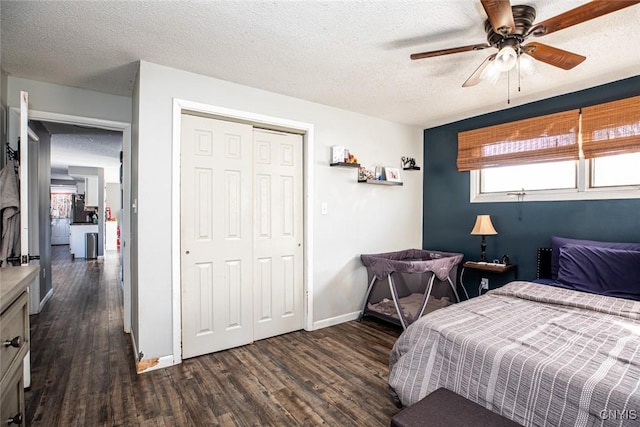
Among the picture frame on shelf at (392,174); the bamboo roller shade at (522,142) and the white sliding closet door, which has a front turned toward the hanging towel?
the bamboo roller shade

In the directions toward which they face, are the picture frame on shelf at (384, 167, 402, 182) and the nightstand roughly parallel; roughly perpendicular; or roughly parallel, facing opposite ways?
roughly perpendicular

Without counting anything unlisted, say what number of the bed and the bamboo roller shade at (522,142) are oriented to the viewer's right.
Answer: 0

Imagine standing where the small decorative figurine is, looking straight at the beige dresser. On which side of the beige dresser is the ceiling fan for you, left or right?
left

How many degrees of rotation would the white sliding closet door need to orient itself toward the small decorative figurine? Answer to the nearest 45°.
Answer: approximately 45° to its left

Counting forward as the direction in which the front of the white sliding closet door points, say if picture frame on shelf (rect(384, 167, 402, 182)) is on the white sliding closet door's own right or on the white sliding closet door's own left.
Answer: on the white sliding closet door's own left

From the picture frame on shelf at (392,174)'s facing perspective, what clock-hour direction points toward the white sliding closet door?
The white sliding closet door is roughly at 3 o'clock from the picture frame on shelf.

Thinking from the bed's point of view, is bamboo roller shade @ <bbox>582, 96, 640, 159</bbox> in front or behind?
behind

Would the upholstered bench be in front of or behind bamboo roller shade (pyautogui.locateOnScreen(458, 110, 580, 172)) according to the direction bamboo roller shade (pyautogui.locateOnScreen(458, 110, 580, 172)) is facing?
in front

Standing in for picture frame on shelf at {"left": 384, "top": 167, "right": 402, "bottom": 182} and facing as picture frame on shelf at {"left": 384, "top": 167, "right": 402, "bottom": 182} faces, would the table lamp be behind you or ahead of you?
ahead

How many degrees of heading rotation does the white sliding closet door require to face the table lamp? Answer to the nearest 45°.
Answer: approximately 45° to its left
